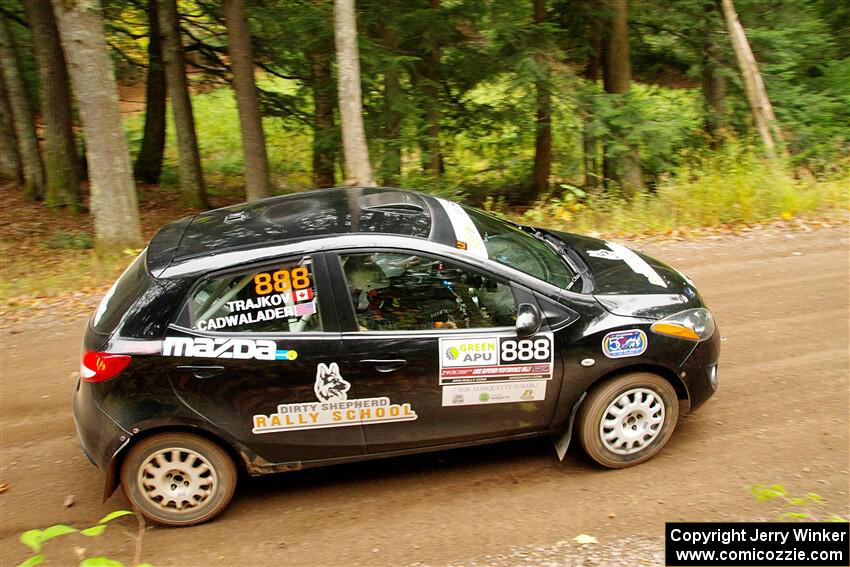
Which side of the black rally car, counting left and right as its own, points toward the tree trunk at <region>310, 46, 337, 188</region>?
left

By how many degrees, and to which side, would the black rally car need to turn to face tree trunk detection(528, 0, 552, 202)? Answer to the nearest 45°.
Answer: approximately 90° to its left

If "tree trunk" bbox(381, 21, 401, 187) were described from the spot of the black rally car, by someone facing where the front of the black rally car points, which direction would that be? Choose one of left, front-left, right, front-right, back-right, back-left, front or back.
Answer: left

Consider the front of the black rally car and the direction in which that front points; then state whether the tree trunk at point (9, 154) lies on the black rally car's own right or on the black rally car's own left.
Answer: on the black rally car's own left

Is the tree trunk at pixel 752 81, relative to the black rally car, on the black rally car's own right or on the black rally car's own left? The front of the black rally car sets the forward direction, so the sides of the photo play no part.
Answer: on the black rally car's own left

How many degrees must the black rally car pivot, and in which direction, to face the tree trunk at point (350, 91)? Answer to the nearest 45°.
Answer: approximately 90° to its left

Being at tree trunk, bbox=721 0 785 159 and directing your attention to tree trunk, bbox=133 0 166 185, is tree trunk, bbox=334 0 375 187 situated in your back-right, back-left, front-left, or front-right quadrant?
front-left

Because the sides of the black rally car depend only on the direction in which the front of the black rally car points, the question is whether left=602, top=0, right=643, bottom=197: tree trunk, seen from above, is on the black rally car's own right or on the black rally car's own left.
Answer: on the black rally car's own left

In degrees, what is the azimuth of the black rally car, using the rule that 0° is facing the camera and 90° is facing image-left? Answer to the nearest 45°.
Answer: approximately 270°
